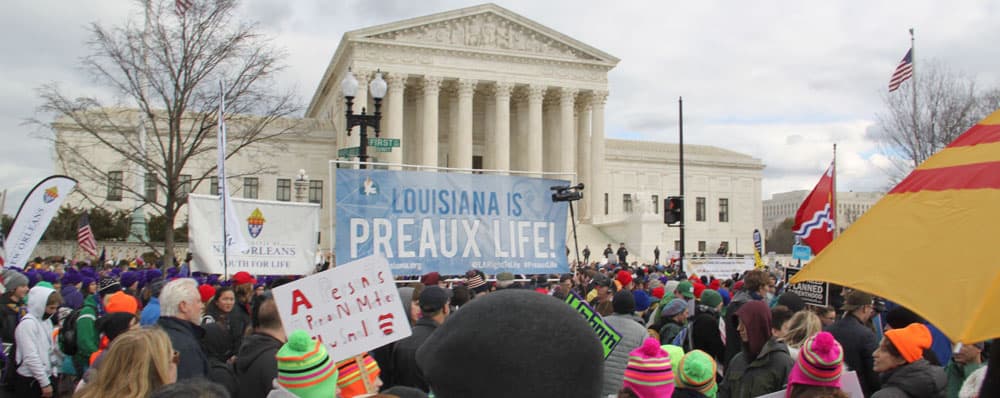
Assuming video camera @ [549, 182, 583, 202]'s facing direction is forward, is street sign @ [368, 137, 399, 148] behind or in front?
in front

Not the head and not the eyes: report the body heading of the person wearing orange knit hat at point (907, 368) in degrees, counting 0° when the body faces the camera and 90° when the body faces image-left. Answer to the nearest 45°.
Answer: approximately 90°

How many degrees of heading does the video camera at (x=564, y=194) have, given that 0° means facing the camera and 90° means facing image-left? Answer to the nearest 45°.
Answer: approximately 90°

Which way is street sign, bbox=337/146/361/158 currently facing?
toward the camera

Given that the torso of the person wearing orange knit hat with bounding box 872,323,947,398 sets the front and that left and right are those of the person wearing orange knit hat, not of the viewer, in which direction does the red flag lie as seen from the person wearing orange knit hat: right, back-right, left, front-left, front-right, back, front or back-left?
right

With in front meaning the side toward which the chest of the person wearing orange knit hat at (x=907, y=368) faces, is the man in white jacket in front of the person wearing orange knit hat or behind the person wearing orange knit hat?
in front

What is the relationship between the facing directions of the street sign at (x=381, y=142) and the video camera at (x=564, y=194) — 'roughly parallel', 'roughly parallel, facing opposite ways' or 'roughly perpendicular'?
roughly perpendicular

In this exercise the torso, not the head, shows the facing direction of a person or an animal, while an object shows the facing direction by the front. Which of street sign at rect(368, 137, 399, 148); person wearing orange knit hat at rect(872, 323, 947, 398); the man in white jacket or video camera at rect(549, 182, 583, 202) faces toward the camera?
the street sign

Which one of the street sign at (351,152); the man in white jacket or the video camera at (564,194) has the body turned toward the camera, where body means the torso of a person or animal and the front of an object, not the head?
the street sign

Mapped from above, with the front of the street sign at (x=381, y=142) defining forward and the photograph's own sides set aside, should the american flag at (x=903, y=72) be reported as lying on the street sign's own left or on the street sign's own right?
on the street sign's own left

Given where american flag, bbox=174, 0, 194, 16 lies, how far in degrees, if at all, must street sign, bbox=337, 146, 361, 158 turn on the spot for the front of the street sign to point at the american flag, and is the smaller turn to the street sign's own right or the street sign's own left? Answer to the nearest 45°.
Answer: approximately 135° to the street sign's own right

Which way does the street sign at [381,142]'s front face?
toward the camera
